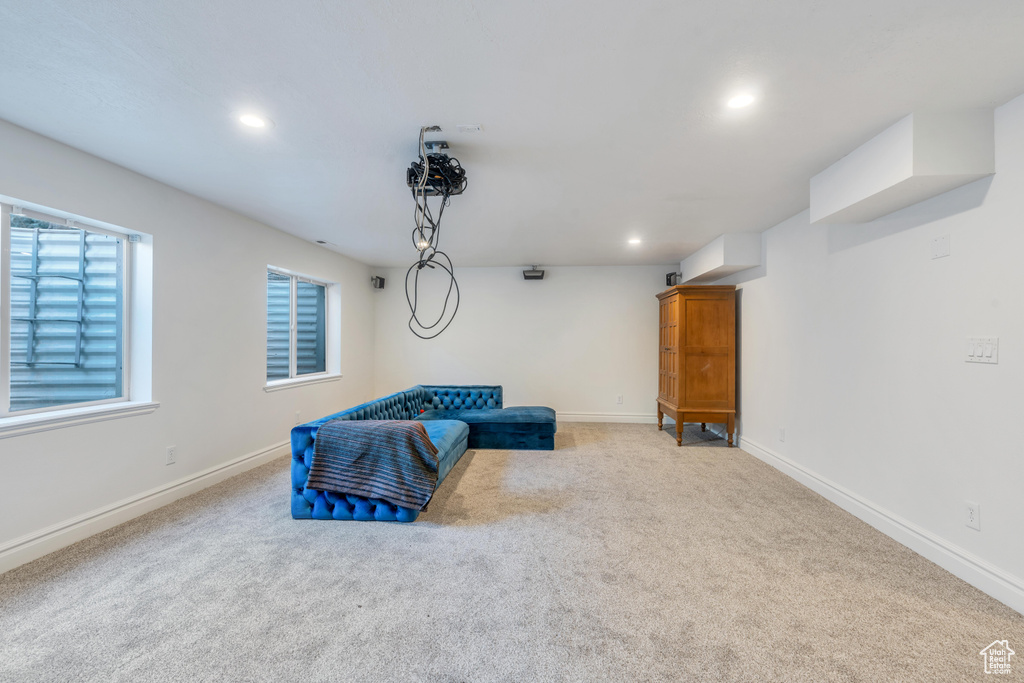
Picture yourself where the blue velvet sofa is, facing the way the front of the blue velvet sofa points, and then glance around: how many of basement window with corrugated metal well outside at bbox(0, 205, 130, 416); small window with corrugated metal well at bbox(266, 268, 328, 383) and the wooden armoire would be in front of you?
1

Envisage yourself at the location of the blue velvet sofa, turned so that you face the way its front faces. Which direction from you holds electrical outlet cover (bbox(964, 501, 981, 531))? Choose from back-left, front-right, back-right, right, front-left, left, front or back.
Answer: front-right

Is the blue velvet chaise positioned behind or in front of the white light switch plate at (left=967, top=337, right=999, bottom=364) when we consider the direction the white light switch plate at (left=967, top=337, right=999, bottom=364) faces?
in front

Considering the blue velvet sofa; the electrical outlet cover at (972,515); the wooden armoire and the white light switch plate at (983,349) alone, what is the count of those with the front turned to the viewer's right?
1

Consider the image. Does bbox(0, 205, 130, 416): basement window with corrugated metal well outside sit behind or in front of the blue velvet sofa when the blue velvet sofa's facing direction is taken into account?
behind

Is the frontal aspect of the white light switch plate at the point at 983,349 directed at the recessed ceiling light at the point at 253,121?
yes

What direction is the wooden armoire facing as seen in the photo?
to the viewer's left

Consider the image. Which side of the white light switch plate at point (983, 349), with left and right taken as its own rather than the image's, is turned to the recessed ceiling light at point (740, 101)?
front

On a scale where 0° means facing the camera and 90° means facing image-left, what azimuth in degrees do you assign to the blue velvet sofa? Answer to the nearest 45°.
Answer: approximately 270°

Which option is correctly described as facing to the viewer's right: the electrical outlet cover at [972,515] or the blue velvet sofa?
the blue velvet sofa

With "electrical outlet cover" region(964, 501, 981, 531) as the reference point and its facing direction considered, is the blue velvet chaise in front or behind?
in front

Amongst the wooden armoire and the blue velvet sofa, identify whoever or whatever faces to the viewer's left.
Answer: the wooden armoire

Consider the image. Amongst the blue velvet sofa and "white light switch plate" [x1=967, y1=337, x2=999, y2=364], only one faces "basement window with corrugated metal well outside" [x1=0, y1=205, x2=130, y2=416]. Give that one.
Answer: the white light switch plate
